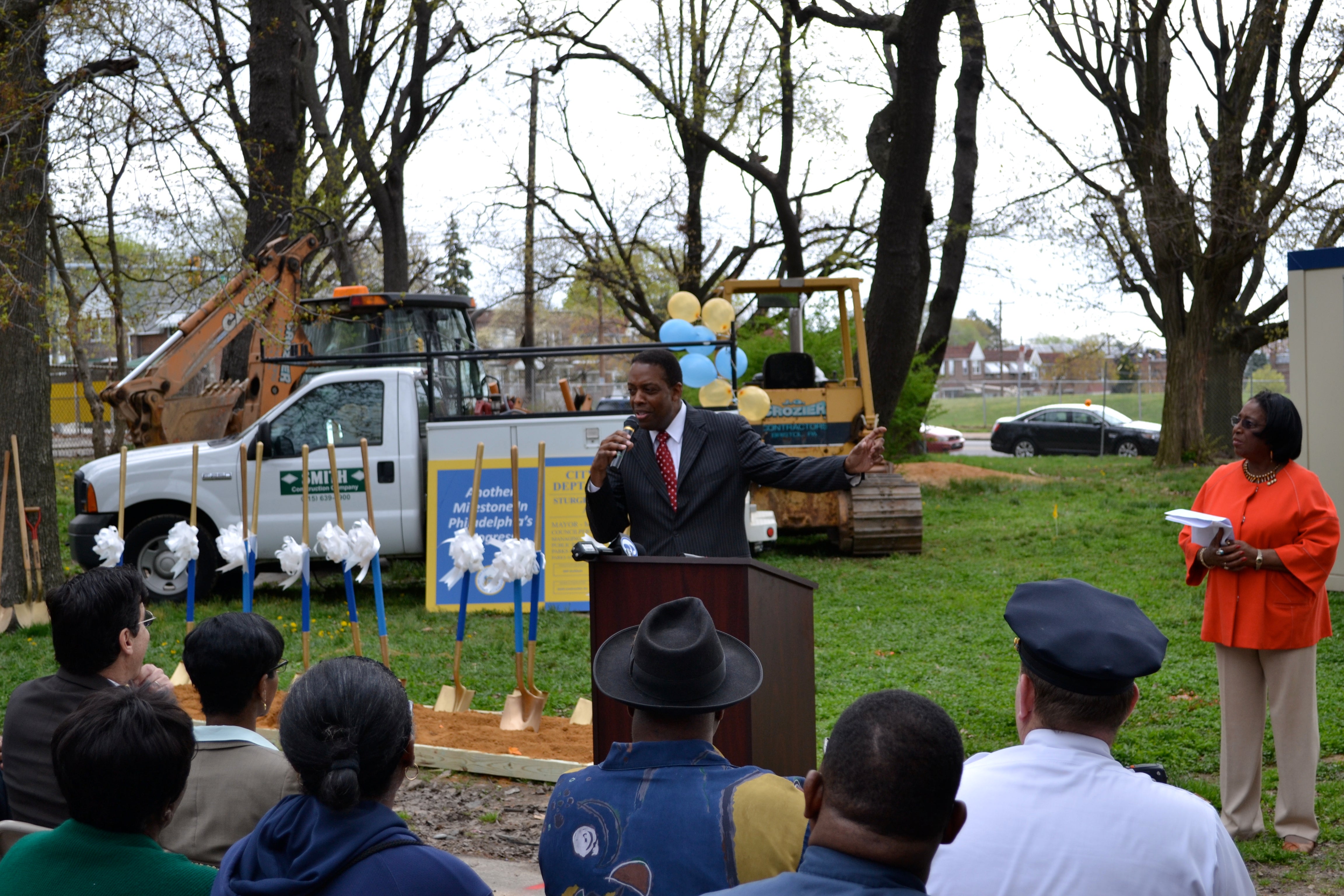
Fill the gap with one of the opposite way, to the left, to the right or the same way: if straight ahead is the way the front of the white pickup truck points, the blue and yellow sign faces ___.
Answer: to the left

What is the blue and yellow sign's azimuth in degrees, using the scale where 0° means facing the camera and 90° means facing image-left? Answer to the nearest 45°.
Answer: approximately 0°

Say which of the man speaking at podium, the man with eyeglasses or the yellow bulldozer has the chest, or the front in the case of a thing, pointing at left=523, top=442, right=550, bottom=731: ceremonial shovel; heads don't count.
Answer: the man with eyeglasses

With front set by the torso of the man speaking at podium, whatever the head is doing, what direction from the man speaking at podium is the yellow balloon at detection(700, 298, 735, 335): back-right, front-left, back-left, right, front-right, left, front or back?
back-right

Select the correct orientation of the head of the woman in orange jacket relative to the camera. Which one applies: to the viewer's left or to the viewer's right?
to the viewer's left

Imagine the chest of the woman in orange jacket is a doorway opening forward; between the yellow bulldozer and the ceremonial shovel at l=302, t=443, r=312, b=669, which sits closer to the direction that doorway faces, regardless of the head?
the ceremonial shovel

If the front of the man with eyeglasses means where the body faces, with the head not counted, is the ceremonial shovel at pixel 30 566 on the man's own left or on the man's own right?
on the man's own left

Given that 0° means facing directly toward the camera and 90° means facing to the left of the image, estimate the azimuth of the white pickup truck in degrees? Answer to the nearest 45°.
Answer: approximately 90°

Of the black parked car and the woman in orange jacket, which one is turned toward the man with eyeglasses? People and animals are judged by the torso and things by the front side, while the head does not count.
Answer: the woman in orange jacket

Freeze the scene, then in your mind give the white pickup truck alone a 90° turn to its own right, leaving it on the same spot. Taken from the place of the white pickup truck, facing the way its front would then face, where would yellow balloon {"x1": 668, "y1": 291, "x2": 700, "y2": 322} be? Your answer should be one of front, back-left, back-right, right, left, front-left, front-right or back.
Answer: right

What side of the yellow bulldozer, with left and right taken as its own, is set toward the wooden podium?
back

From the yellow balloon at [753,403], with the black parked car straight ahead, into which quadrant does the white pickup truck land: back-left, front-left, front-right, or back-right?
back-left

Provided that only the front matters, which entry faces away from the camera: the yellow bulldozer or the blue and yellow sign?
the yellow bulldozer
